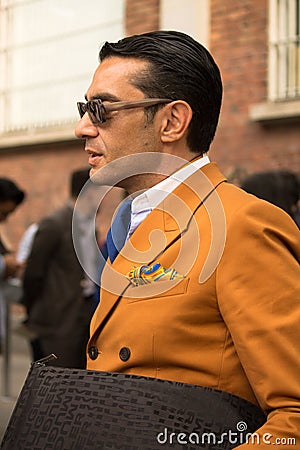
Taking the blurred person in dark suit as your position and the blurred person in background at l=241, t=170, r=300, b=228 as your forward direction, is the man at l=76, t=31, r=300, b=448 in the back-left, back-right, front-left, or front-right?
front-right

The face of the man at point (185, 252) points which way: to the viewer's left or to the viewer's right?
to the viewer's left

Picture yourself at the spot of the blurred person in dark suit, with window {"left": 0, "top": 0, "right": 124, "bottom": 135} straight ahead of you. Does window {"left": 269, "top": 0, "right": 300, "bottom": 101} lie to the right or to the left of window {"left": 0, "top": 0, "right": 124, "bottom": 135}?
right

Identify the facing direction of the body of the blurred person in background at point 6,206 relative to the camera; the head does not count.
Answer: to the viewer's right

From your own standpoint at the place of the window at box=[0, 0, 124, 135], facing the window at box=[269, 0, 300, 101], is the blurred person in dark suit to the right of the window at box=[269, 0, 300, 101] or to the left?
right

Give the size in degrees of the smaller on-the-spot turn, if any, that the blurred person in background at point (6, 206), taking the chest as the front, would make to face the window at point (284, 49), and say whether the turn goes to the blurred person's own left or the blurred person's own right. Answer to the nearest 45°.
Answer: approximately 45° to the blurred person's own left

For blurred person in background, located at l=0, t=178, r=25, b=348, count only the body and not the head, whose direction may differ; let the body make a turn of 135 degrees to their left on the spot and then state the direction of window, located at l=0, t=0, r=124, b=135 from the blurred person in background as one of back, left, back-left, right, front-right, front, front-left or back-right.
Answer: front-right

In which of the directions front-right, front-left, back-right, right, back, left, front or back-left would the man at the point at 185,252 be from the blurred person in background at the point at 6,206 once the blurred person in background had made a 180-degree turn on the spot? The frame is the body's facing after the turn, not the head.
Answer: left
